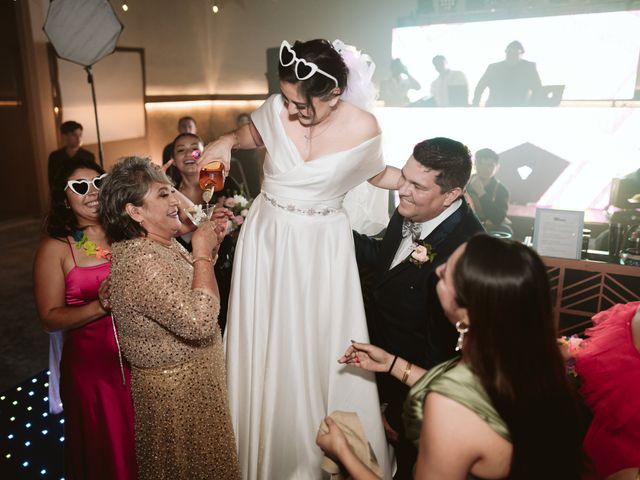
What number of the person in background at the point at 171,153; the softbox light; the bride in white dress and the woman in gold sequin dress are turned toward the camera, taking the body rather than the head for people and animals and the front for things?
3

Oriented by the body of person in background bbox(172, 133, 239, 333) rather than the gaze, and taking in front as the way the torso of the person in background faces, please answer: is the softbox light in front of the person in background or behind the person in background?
behind

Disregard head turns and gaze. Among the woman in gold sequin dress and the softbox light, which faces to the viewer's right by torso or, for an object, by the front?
the woman in gold sequin dress

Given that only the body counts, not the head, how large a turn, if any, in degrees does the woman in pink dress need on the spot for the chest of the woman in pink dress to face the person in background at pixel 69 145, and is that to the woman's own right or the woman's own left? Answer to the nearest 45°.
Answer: approximately 135° to the woman's own left

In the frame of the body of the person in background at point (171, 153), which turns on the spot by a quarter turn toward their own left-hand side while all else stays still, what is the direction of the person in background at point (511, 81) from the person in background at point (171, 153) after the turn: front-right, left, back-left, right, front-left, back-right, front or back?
front

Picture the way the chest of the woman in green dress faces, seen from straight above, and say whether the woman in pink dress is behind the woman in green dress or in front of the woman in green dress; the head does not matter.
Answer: in front

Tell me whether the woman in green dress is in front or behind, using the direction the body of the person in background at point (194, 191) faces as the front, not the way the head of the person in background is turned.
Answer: in front

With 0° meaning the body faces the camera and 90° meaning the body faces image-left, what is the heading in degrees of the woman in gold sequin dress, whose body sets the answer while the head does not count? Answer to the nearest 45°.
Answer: approximately 270°

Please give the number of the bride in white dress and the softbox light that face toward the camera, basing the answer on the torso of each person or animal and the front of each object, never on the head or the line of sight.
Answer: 2
